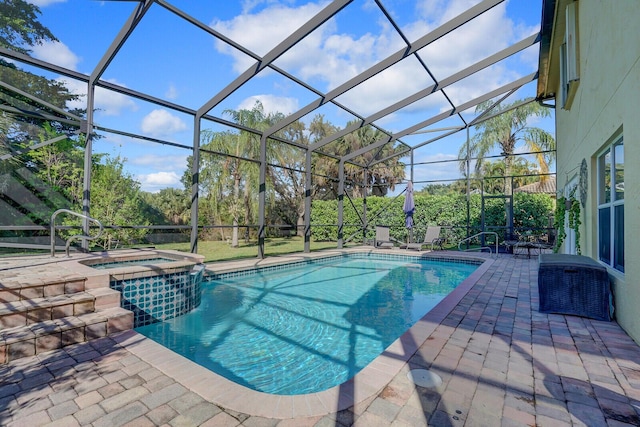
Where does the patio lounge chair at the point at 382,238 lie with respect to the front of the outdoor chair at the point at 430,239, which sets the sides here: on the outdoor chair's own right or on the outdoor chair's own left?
on the outdoor chair's own right

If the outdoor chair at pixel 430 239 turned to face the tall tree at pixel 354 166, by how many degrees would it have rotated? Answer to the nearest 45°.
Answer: approximately 90° to its right

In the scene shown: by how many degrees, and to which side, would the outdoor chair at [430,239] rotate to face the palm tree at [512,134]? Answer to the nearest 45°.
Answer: approximately 180°

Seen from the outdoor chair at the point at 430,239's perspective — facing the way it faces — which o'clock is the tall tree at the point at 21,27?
The tall tree is roughly at 1 o'clock from the outdoor chair.

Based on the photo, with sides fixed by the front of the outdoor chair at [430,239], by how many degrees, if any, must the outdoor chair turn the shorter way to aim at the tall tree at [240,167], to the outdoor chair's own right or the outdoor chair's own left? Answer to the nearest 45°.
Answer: approximately 45° to the outdoor chair's own right

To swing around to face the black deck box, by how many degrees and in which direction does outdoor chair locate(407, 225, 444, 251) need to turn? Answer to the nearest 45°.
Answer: approximately 45° to its left

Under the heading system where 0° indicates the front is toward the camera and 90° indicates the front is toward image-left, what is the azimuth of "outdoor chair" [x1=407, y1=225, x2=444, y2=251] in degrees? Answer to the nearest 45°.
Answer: approximately 45°
